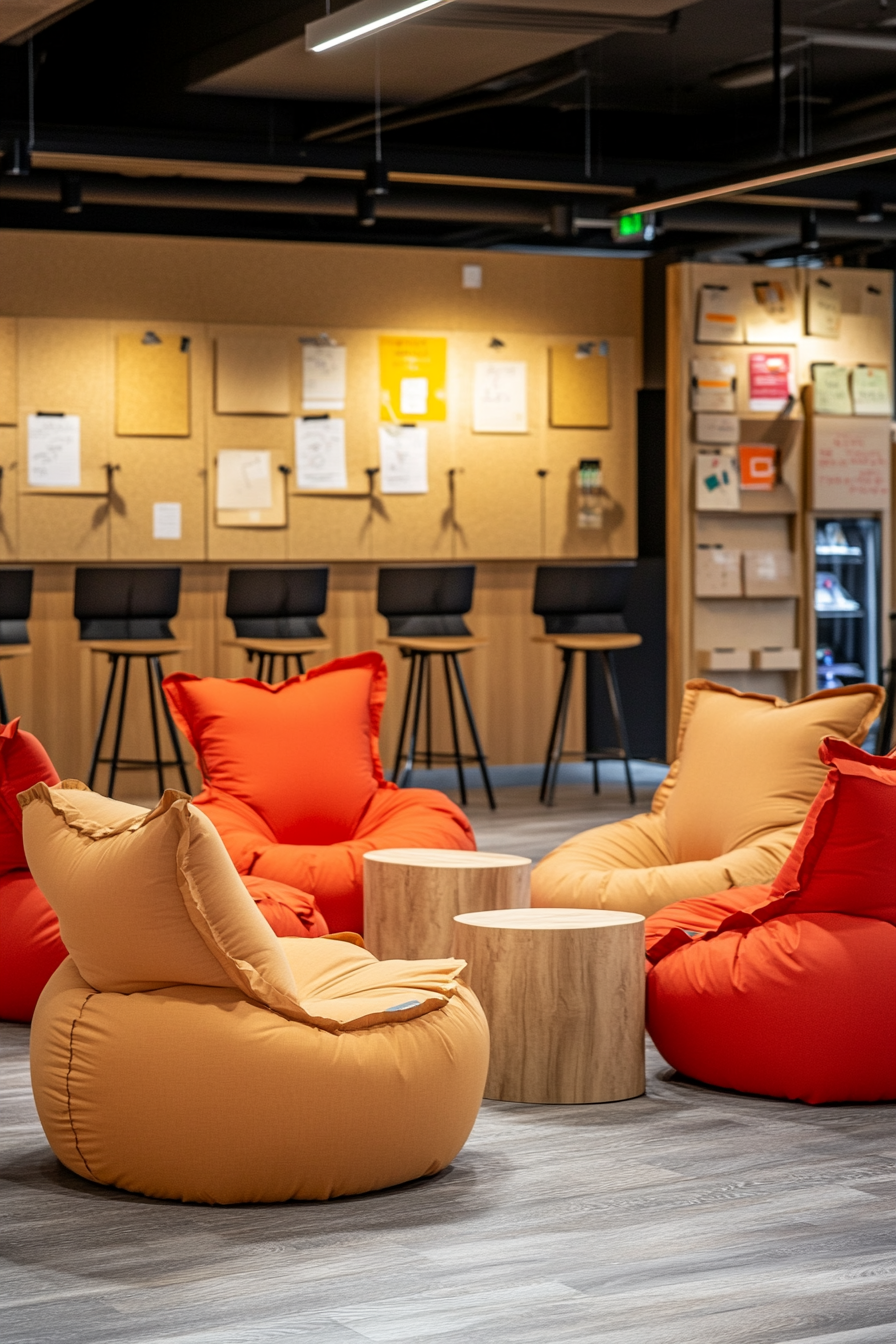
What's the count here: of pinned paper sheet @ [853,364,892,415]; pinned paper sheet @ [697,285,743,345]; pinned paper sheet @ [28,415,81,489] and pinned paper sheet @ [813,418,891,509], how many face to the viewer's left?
0

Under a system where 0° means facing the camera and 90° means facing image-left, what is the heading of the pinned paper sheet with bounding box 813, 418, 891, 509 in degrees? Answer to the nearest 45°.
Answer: approximately 0°

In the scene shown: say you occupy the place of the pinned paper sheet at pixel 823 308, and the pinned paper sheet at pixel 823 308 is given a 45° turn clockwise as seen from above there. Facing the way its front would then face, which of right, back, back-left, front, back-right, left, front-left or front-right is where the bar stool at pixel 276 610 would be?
front

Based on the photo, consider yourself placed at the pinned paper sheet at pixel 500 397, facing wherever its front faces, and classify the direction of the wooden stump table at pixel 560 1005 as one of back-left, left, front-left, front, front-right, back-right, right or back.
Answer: front

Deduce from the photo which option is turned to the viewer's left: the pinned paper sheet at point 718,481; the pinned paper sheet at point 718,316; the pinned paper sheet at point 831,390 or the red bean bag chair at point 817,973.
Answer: the red bean bag chair

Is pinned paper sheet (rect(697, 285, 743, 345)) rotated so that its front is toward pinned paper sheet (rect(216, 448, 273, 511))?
no

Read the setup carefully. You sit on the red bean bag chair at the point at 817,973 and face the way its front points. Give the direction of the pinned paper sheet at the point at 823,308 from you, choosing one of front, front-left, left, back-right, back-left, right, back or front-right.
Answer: right

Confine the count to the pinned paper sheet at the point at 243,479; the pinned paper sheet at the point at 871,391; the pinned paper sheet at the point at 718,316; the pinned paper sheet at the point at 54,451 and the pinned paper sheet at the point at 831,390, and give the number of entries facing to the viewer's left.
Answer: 0

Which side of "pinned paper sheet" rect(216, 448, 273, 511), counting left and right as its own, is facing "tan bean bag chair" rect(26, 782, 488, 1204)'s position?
front

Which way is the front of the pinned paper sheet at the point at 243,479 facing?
toward the camera

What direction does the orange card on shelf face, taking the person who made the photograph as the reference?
facing the viewer

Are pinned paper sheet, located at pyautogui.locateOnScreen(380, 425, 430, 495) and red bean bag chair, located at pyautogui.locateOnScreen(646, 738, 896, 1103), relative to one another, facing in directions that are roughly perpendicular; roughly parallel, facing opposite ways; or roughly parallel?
roughly perpendicular

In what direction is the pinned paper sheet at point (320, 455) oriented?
toward the camera

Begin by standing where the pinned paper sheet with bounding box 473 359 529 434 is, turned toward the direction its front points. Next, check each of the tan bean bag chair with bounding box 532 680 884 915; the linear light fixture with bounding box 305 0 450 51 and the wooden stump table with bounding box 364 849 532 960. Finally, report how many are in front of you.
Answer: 3

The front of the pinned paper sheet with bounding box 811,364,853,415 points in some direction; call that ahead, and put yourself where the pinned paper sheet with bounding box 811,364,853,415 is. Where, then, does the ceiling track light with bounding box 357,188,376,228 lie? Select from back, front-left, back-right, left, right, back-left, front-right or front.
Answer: front-right

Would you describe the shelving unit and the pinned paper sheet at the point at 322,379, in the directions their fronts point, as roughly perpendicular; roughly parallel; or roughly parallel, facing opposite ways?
roughly parallel

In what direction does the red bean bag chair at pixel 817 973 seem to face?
to the viewer's left

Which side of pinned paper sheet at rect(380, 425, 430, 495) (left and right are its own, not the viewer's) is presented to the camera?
front

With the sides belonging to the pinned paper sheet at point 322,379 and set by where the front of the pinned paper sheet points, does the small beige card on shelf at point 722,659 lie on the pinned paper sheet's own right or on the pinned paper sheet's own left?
on the pinned paper sheet's own left

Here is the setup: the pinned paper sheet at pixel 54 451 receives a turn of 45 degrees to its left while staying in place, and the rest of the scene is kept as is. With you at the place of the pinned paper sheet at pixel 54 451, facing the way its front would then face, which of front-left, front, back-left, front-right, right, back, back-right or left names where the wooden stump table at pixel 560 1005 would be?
front-right
